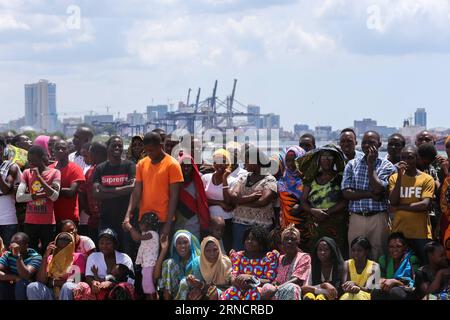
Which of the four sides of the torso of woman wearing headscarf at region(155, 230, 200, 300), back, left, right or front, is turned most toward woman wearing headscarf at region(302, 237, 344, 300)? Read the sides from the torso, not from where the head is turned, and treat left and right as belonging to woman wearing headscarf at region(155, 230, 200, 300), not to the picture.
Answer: left

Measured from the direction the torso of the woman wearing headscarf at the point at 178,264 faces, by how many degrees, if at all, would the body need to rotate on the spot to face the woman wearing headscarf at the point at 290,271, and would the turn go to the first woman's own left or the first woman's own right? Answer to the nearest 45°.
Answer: approximately 90° to the first woman's own left

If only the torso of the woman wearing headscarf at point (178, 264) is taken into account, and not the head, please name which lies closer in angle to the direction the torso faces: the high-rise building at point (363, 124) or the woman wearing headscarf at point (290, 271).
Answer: the woman wearing headscarf

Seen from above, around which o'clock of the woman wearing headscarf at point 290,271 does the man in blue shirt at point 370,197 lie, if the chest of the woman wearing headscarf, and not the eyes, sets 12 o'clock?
The man in blue shirt is roughly at 7 o'clock from the woman wearing headscarf.

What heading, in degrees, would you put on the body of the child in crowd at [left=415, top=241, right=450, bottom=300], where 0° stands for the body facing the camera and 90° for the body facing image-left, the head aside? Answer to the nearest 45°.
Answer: approximately 315°

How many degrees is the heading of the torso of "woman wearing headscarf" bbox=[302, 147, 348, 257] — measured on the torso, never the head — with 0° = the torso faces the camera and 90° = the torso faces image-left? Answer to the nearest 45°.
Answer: approximately 0°

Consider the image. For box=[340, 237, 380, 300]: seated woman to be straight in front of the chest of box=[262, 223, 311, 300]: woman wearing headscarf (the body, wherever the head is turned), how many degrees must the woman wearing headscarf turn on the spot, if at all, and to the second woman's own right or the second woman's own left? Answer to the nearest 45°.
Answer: approximately 135° to the second woman's own left

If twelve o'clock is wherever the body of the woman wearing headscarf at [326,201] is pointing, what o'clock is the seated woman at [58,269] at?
The seated woman is roughly at 3 o'clock from the woman wearing headscarf.
